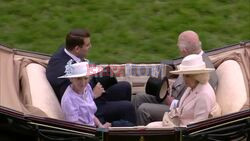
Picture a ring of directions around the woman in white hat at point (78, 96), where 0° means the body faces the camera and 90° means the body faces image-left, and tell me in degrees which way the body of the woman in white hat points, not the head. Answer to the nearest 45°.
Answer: approximately 315°

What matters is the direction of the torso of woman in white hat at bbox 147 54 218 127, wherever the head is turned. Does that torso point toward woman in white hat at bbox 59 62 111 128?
yes

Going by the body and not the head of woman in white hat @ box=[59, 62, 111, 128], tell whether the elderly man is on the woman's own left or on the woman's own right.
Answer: on the woman's own left

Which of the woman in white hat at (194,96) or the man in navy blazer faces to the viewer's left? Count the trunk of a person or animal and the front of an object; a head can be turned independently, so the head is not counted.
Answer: the woman in white hat

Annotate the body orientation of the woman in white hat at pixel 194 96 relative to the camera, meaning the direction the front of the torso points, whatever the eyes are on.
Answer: to the viewer's left

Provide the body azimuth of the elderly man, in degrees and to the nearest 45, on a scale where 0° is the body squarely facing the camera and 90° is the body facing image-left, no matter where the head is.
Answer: approximately 90°

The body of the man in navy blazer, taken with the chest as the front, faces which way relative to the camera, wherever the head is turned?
to the viewer's right

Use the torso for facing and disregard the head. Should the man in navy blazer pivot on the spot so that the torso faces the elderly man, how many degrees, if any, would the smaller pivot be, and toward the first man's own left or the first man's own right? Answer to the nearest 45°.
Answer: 0° — they already face them
